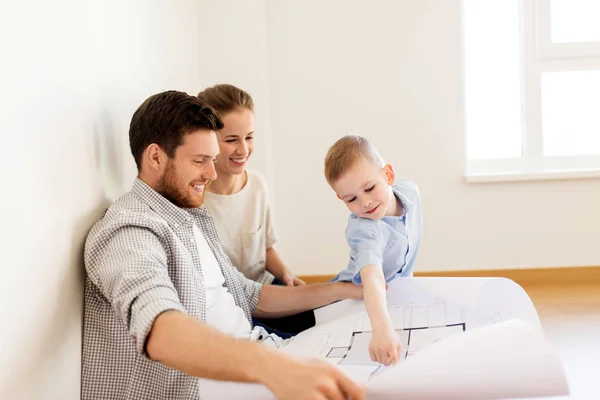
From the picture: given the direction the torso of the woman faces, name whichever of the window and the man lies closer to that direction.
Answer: the man

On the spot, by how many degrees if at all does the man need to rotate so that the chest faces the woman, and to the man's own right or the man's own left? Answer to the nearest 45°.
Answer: approximately 90° to the man's own left

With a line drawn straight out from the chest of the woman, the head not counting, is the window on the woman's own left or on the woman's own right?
on the woman's own left

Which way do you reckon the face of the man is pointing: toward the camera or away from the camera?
toward the camera

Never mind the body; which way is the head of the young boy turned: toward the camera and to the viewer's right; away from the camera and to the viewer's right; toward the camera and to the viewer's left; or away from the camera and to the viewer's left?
toward the camera and to the viewer's left

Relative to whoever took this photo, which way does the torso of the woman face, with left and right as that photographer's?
facing the viewer and to the right of the viewer

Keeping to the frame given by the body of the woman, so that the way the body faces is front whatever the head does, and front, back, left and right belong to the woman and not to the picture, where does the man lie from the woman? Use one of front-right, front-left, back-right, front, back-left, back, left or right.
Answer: front-right

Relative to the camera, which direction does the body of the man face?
to the viewer's right

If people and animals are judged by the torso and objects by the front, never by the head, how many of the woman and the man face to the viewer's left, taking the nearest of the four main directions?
0
